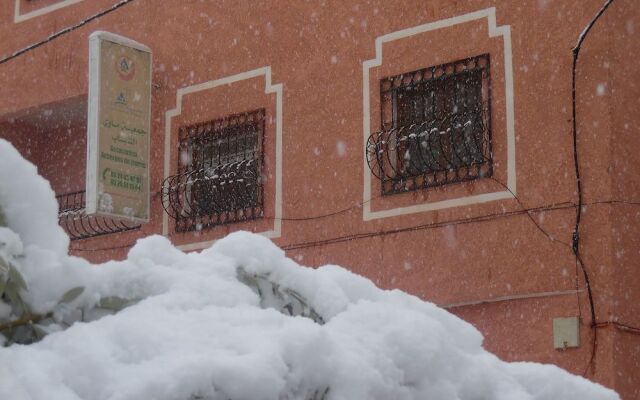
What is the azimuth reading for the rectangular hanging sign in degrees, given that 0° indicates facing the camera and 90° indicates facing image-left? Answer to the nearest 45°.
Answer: approximately 315°

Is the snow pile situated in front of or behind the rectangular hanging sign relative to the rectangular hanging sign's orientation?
in front
